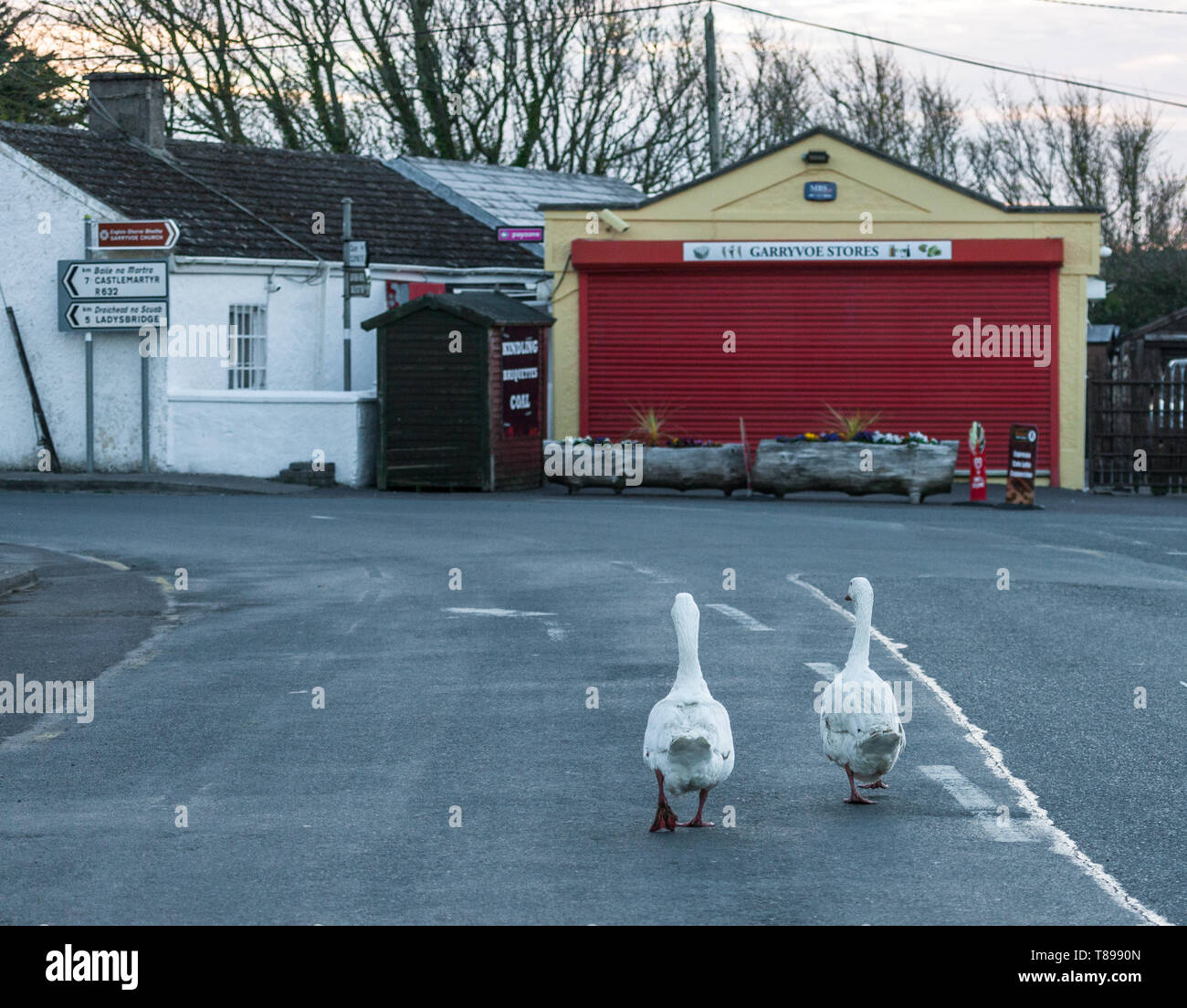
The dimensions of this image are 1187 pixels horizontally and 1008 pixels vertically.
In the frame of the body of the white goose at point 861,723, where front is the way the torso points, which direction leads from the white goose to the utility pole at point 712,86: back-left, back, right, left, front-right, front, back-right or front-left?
front-right

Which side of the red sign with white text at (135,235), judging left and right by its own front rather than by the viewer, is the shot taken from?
front

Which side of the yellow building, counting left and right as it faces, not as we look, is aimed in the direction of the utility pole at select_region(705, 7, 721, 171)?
back

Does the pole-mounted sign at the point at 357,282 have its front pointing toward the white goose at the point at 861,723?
yes

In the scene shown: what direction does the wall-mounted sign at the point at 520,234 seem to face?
toward the camera

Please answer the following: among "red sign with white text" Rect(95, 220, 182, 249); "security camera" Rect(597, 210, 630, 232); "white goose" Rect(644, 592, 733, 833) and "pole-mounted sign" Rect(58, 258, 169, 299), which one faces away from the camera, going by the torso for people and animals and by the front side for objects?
the white goose

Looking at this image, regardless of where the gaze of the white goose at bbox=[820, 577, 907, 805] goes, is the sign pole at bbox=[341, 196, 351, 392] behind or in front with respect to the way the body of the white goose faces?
in front

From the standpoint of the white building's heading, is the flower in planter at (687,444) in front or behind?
in front

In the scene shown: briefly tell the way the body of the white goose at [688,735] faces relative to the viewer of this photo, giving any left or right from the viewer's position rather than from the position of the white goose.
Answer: facing away from the viewer

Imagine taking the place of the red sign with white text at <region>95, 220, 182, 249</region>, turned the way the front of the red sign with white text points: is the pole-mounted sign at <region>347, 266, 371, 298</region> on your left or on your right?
on your left

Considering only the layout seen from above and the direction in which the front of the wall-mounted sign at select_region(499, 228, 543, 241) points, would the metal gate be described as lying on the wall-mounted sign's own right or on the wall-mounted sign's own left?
on the wall-mounted sign's own left

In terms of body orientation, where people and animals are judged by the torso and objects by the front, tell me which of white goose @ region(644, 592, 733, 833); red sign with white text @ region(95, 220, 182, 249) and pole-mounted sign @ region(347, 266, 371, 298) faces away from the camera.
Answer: the white goose

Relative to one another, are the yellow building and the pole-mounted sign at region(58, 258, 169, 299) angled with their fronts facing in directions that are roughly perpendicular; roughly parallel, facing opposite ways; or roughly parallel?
roughly parallel
